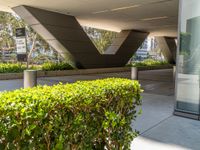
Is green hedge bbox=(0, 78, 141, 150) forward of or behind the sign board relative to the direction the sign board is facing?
forward

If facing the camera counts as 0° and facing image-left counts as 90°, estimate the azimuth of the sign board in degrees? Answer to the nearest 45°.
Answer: approximately 0°

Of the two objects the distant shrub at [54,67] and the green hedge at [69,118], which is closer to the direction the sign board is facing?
the green hedge
